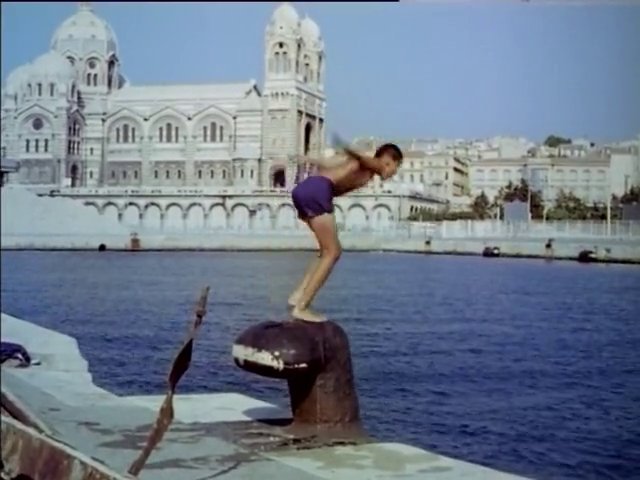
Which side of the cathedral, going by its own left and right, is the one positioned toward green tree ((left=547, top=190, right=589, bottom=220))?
front

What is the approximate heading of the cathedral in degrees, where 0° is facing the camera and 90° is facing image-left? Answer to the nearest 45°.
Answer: approximately 270°

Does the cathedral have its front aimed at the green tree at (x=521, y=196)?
yes

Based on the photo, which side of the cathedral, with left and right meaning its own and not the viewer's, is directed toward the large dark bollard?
right

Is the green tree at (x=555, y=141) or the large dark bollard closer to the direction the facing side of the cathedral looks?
the green tree

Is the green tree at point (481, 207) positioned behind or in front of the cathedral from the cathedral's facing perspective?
in front
